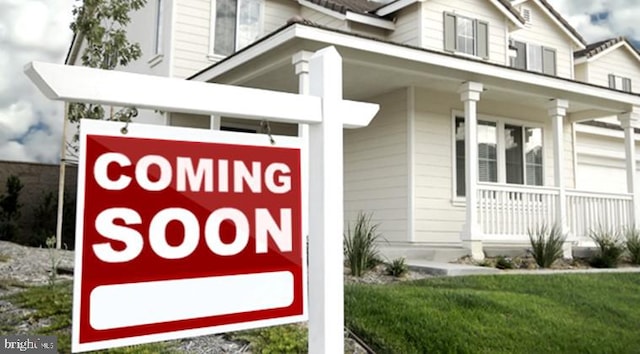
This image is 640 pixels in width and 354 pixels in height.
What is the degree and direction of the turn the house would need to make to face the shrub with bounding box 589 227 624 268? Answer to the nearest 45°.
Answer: approximately 45° to its left

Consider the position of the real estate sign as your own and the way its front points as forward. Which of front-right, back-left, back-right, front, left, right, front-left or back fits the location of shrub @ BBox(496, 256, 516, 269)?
left

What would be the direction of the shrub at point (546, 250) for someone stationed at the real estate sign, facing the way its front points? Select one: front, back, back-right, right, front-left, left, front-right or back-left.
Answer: left

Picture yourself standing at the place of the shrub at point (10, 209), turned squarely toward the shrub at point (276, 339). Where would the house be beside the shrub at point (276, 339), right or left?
left

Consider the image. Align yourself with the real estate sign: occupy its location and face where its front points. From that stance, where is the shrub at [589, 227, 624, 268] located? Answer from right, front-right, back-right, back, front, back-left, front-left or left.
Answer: left

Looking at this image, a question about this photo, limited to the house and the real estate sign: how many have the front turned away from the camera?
0

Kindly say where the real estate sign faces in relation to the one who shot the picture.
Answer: facing the viewer and to the right of the viewer

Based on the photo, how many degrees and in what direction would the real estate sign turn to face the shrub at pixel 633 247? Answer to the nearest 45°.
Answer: approximately 90° to its left

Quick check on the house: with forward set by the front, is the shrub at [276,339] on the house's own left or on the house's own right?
on the house's own right

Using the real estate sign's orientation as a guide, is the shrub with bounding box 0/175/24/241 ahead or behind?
behind

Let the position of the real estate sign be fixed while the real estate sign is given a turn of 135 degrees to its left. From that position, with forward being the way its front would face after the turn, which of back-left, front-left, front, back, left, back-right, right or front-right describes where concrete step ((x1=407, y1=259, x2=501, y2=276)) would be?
front-right

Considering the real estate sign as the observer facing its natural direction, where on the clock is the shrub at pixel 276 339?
The shrub is roughly at 8 o'clock from the real estate sign.

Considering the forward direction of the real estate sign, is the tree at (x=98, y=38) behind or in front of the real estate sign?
behind
